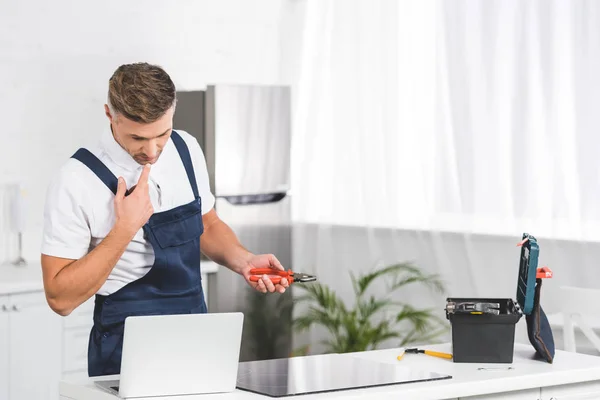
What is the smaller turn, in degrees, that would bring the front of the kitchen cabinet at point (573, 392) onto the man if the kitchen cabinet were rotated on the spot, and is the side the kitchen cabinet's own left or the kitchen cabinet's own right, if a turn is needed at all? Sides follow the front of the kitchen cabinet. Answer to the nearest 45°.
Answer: approximately 135° to the kitchen cabinet's own right

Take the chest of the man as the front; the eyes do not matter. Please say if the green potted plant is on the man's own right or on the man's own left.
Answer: on the man's own left

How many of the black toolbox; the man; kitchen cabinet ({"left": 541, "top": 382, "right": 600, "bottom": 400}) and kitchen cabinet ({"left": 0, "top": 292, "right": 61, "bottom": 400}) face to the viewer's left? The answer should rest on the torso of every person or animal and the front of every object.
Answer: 1

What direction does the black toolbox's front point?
to the viewer's left

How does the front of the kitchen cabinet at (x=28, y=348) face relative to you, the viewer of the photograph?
facing the viewer

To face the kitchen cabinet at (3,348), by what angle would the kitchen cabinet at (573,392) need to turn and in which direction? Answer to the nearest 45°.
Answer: approximately 135° to its right

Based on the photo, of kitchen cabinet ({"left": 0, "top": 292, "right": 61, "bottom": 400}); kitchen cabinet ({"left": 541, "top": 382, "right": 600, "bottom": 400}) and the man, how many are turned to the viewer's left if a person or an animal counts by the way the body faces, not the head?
0

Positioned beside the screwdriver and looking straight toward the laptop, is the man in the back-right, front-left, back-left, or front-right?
front-right

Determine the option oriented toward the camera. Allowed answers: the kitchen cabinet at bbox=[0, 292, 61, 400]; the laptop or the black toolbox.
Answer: the kitchen cabinet

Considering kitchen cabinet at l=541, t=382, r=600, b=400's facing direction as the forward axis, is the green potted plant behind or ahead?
behind

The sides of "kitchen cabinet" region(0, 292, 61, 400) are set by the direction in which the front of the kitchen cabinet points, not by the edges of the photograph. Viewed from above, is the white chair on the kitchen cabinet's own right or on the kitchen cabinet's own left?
on the kitchen cabinet's own left

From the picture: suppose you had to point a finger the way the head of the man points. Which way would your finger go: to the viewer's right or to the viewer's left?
to the viewer's right

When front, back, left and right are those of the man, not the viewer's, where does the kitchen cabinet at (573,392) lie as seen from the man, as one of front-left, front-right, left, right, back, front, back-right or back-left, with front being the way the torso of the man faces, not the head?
front-left

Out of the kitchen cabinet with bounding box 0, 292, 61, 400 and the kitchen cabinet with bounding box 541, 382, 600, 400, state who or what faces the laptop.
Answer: the kitchen cabinet with bounding box 0, 292, 61, 400
